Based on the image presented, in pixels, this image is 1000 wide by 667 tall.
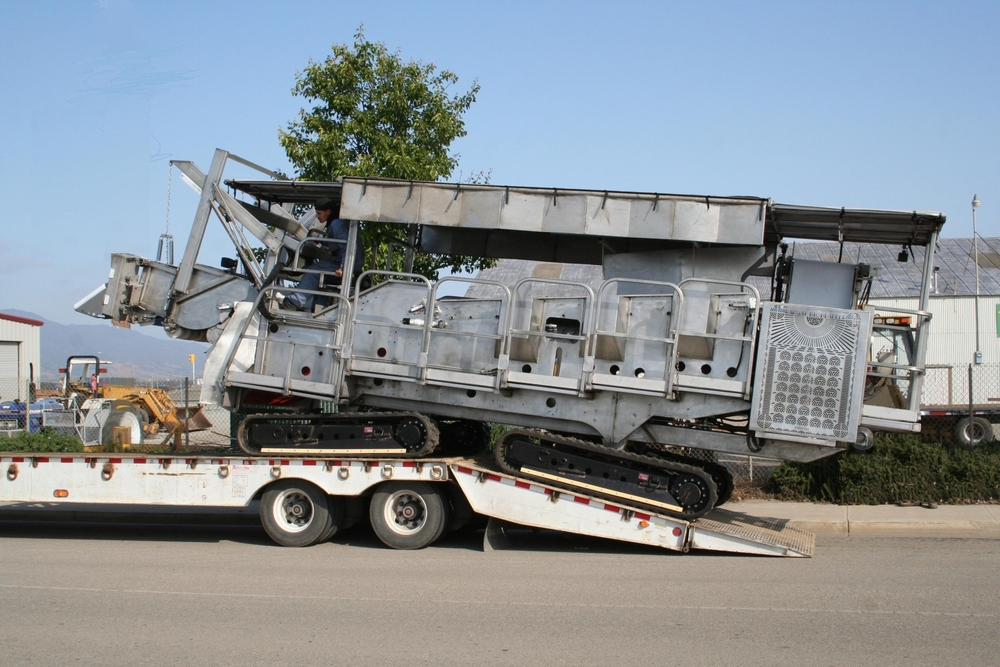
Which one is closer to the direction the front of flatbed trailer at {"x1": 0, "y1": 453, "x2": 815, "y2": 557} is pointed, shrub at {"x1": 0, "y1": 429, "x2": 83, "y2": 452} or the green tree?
the shrub

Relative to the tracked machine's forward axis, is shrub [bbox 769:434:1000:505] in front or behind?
behind

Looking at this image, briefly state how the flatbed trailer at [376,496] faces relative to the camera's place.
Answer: facing to the left of the viewer

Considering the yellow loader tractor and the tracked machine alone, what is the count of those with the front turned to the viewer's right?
1

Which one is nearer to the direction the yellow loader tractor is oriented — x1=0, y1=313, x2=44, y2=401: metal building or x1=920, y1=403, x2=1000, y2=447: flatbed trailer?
the flatbed trailer

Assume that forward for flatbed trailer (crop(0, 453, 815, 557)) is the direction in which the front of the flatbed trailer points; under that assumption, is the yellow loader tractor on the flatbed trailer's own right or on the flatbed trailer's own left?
on the flatbed trailer's own right

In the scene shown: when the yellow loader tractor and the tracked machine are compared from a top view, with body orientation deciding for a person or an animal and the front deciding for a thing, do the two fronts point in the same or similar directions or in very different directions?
very different directions

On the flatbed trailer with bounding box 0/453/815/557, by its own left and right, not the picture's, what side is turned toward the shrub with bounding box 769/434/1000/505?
back

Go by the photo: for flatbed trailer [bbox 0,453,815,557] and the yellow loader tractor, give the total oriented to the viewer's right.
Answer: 1

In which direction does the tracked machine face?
to the viewer's left
